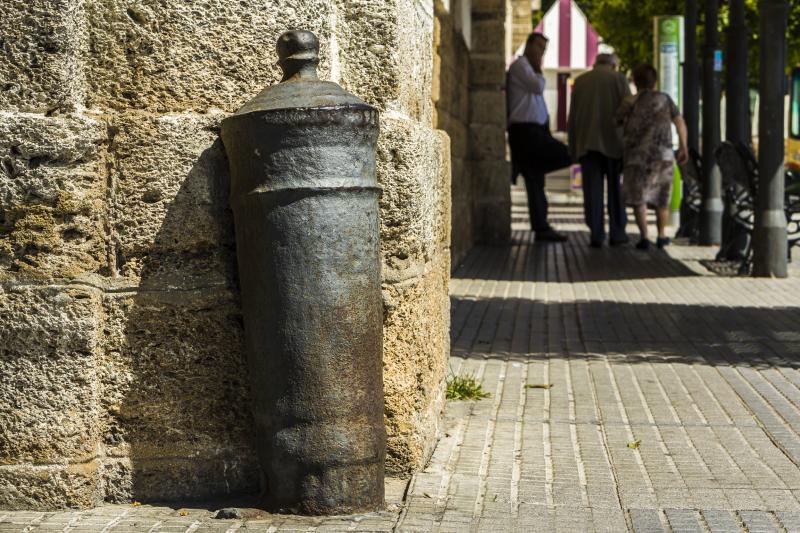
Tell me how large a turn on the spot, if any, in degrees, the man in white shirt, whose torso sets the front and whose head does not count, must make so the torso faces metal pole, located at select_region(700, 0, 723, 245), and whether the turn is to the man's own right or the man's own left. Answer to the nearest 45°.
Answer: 0° — they already face it

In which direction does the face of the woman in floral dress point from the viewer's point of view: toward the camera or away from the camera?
away from the camera

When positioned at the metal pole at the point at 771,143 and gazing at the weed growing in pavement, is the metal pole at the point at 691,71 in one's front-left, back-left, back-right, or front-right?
back-right

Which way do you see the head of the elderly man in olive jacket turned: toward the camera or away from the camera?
away from the camera

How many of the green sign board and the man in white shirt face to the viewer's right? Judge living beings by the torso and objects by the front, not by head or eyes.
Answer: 1

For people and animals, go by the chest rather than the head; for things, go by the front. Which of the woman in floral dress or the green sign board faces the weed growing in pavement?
the green sign board

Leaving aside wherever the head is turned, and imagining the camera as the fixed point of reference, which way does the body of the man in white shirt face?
to the viewer's right

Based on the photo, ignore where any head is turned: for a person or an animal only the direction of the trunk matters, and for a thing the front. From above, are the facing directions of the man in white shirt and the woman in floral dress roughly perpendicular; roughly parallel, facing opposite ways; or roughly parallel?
roughly perpendicular

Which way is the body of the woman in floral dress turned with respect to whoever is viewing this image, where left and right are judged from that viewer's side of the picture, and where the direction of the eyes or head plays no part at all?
facing away from the viewer

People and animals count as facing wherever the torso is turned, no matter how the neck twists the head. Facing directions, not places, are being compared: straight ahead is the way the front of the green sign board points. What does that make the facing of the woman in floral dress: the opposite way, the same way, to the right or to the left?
the opposite way
